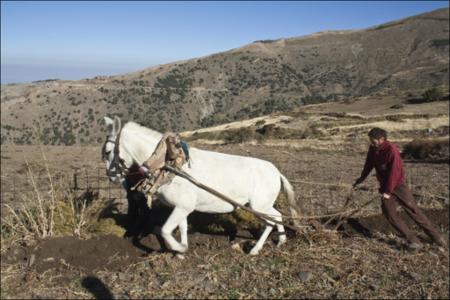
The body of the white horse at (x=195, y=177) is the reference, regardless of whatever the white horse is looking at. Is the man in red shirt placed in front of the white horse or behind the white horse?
behind

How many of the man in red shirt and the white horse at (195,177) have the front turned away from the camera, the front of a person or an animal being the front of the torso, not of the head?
0

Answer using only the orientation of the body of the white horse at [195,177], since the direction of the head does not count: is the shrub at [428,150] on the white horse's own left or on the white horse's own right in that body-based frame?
on the white horse's own right

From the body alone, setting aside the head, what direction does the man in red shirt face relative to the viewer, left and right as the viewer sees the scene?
facing the viewer and to the left of the viewer

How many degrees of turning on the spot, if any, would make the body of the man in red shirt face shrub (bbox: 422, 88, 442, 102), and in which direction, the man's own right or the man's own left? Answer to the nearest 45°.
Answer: approximately 135° to the man's own right

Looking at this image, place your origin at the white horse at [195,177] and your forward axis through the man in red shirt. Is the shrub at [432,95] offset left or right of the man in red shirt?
left

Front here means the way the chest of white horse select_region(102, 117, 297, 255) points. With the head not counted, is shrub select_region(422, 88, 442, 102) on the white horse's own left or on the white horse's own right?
on the white horse's own right

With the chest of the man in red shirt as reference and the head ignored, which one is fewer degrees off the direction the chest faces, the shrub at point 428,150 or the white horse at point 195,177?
the white horse

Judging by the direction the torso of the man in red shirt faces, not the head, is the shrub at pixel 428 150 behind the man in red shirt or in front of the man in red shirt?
behind

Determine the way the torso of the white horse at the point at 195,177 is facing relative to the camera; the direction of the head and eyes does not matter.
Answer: to the viewer's left
